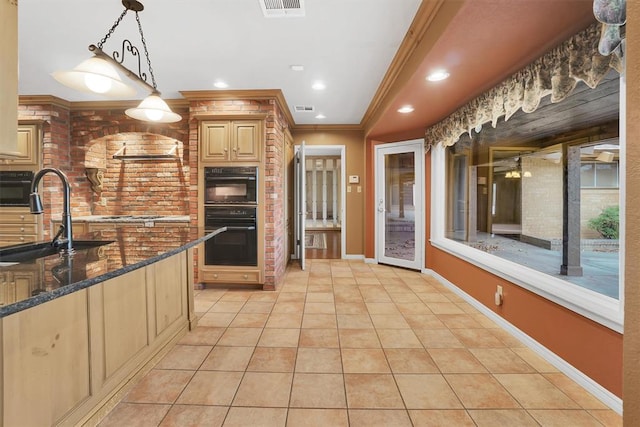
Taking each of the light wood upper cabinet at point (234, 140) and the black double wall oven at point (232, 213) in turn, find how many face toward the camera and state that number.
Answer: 2

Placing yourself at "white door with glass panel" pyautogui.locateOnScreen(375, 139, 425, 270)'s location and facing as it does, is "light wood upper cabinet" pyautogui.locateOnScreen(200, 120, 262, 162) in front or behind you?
in front

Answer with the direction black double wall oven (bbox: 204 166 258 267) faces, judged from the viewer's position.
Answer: facing the viewer

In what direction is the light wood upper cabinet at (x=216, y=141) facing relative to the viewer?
toward the camera

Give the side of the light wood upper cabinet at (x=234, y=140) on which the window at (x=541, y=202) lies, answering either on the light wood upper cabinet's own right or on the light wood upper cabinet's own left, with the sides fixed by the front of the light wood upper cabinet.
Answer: on the light wood upper cabinet's own left

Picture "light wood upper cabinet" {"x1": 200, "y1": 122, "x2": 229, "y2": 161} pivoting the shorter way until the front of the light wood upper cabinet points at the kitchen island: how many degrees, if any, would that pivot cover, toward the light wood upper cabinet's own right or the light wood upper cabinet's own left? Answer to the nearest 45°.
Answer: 0° — it already faces it

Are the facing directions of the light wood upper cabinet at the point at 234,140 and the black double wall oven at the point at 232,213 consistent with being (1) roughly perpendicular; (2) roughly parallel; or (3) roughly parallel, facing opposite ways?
roughly parallel

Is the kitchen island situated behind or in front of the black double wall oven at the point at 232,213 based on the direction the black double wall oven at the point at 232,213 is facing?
in front

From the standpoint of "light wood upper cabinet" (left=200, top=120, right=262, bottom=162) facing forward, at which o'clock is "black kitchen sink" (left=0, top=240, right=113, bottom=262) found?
The black kitchen sink is roughly at 1 o'clock from the light wood upper cabinet.

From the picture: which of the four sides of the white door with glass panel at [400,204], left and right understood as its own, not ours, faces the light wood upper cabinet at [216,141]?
front
